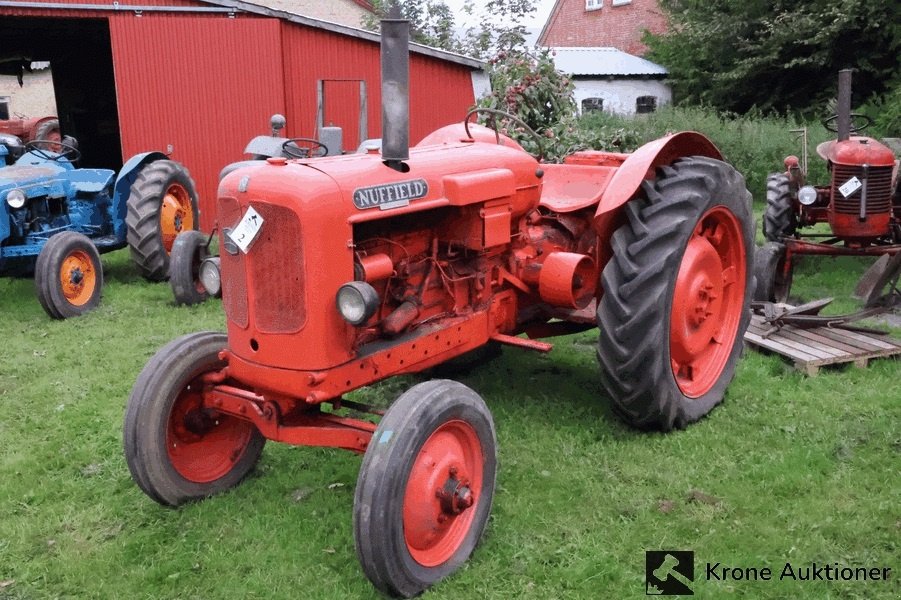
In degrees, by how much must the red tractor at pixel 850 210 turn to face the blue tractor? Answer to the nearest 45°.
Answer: approximately 90° to its right

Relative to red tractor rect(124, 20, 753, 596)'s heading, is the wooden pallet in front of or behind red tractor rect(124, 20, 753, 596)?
behind

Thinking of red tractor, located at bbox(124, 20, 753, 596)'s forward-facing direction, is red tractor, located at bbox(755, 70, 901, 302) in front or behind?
behind

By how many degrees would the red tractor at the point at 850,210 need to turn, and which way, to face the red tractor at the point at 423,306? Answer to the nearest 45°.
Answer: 0° — it already faces it

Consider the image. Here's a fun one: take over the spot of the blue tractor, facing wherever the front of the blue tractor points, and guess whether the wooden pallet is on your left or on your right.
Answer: on your left

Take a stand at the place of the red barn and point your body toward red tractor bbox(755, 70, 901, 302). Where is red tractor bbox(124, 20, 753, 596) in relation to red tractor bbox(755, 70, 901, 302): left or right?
right

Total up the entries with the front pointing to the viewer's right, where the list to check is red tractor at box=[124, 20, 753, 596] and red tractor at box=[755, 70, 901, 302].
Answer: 0

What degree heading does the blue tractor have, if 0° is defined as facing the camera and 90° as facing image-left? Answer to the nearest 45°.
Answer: approximately 45°

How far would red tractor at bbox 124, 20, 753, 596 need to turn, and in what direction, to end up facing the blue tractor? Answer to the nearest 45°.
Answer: approximately 90° to its right

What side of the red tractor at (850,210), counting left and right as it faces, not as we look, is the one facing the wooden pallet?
front

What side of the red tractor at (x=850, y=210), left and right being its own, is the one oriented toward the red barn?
right
